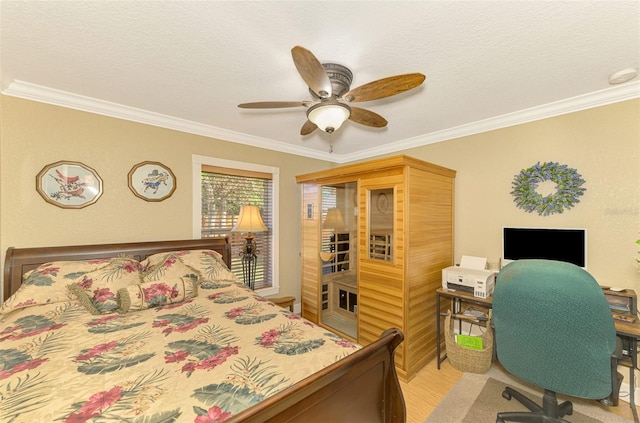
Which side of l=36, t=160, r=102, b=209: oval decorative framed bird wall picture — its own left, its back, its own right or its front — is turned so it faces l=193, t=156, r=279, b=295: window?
left

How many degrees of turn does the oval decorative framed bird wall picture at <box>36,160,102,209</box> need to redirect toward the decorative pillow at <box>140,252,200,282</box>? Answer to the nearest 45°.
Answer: approximately 45° to its left

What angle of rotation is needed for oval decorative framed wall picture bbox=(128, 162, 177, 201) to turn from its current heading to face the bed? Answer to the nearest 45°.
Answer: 0° — it already faces it

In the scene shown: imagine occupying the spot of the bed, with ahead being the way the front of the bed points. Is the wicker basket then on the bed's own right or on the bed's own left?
on the bed's own left

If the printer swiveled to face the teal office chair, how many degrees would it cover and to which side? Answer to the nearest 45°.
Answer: approximately 90° to its left

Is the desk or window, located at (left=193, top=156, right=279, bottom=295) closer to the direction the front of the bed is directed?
the desk

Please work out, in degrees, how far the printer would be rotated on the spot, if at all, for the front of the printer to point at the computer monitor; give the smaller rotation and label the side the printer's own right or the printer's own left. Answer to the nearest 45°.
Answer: approximately 135° to the printer's own left
